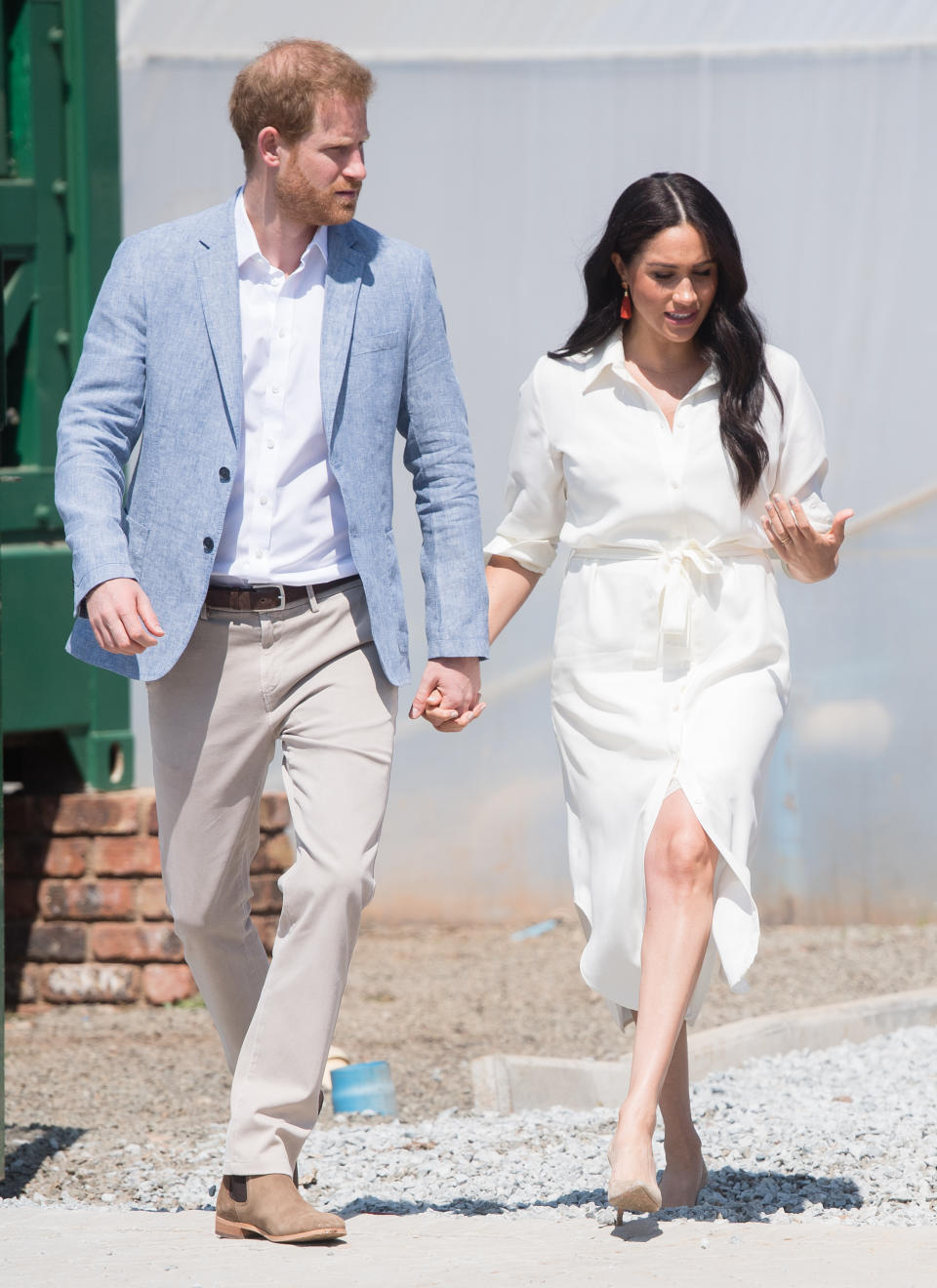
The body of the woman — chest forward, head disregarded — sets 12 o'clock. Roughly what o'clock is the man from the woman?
The man is roughly at 2 o'clock from the woman.

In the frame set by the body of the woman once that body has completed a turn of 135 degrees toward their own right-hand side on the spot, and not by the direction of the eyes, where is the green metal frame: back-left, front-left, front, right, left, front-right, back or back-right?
front

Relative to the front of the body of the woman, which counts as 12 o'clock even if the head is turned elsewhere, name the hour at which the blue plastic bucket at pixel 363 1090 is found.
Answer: The blue plastic bucket is roughly at 5 o'clock from the woman.

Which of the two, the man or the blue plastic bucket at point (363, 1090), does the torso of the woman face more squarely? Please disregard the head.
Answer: the man

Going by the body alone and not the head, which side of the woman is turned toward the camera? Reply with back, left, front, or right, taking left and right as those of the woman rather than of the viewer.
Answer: front

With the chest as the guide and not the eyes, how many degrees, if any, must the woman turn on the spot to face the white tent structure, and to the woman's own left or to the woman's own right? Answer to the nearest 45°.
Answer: approximately 180°
